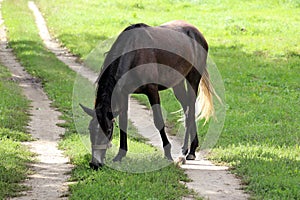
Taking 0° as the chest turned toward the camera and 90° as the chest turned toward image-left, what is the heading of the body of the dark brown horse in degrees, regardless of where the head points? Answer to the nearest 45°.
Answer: approximately 45°
